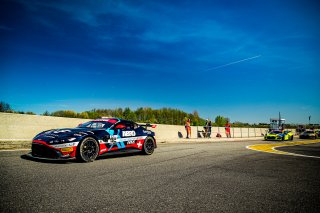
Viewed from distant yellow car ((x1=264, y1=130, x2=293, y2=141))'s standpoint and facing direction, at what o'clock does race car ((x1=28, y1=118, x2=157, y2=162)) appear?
The race car is roughly at 11 o'clock from the distant yellow car.

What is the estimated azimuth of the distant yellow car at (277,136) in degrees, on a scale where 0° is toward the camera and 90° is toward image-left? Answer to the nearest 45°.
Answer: approximately 45°

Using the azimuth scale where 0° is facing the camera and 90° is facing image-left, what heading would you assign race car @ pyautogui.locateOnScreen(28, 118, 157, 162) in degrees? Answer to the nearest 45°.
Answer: approximately 45°

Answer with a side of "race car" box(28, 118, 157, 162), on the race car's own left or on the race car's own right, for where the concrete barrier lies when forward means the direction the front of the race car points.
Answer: on the race car's own right

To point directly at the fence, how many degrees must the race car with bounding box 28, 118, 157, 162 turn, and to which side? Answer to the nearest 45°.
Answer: approximately 180°

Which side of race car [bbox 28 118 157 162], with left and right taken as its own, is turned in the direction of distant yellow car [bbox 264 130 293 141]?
back
